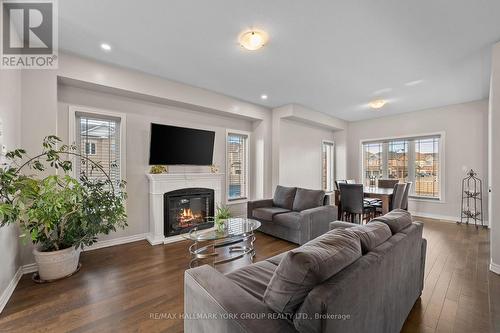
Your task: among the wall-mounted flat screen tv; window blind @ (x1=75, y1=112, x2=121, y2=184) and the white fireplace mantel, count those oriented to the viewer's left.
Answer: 0

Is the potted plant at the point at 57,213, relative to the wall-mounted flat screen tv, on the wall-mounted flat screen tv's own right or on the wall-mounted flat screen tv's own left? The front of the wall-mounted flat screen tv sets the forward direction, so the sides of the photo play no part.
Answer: on the wall-mounted flat screen tv's own right

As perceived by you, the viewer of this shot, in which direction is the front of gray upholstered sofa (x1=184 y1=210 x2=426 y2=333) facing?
facing away from the viewer and to the left of the viewer

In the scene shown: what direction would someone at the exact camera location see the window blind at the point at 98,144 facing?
facing the viewer and to the right of the viewer

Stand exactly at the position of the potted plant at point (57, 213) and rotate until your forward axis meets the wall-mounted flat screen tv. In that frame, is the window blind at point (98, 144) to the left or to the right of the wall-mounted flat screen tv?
left

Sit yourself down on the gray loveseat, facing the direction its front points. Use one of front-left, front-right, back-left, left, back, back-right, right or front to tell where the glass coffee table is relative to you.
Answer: front

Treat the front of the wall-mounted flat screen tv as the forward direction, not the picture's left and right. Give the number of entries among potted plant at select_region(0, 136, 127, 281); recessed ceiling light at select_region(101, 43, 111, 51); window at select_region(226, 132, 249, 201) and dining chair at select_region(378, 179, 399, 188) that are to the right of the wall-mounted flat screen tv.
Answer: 2

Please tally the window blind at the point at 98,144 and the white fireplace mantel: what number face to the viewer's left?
0

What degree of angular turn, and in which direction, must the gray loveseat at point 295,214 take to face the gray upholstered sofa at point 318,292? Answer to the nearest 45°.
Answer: approximately 45° to its left

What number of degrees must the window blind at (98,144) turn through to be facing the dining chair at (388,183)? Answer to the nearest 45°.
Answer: approximately 45° to its left

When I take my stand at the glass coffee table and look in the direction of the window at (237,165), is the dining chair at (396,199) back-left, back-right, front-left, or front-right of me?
front-right

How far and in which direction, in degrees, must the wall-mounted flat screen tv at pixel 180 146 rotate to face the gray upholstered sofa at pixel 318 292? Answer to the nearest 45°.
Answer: approximately 45° to its right

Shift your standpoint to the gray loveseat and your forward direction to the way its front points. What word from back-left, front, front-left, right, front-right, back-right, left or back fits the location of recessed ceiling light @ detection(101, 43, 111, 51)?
front

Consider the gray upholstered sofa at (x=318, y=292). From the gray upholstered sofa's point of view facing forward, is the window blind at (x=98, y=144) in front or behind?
in front

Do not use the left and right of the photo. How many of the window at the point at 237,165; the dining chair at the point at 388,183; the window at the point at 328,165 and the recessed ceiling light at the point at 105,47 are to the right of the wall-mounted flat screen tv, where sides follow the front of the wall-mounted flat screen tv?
1
